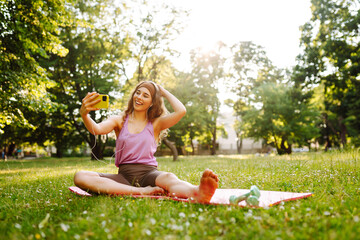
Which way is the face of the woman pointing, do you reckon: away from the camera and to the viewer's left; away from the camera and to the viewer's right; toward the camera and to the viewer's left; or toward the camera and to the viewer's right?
toward the camera and to the viewer's left

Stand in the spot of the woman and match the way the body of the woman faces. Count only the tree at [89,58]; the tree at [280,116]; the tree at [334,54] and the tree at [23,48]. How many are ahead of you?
0

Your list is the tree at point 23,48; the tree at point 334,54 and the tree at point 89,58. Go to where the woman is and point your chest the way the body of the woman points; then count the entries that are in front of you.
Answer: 0

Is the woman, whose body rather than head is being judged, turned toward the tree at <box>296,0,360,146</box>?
no

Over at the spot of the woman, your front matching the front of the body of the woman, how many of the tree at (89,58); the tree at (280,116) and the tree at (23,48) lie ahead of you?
0

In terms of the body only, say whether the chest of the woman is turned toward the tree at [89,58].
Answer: no

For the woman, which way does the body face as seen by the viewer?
toward the camera

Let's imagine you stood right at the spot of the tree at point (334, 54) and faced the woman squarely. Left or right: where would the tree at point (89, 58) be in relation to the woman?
right

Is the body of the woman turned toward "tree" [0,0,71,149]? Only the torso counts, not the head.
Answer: no
